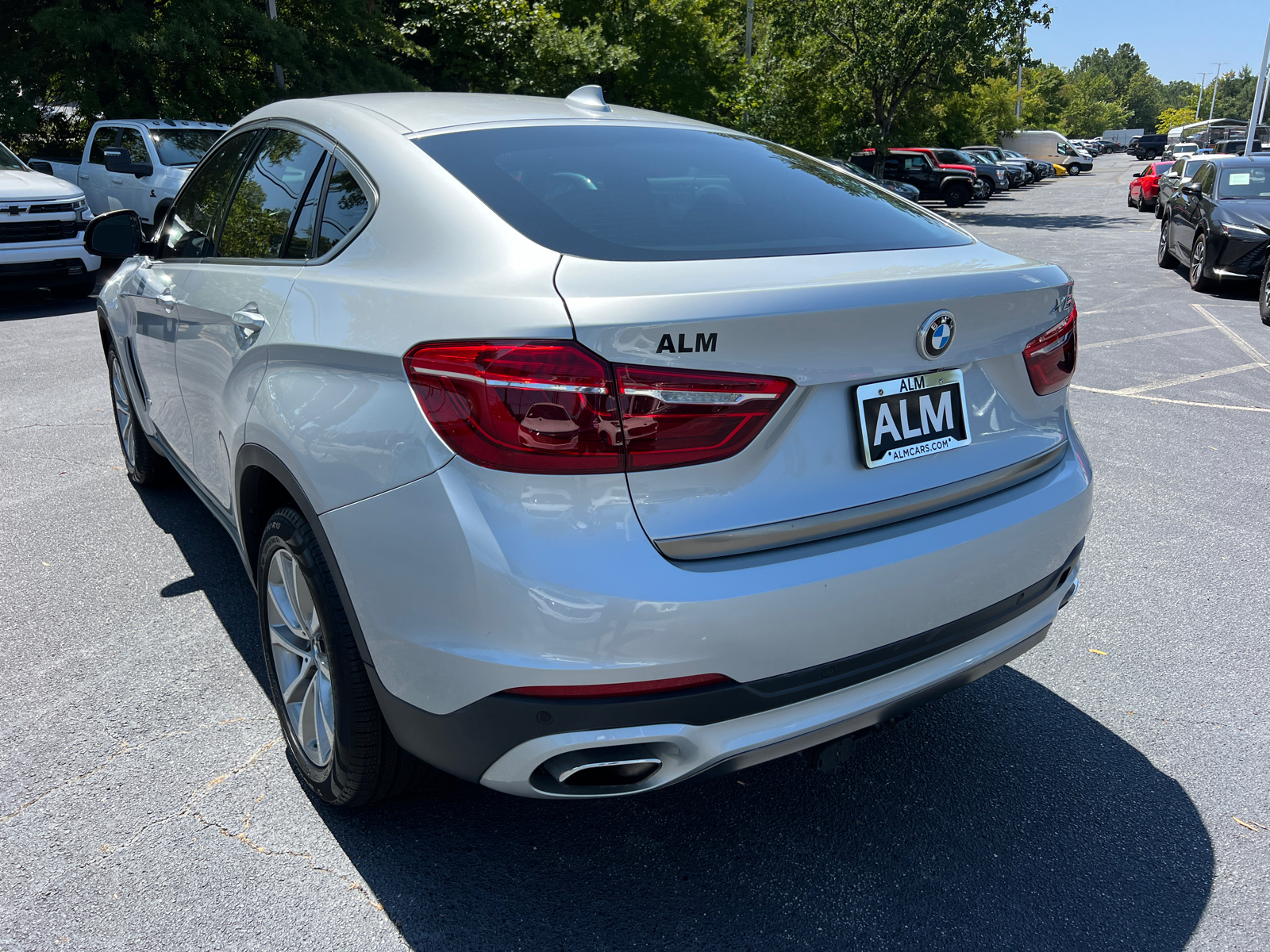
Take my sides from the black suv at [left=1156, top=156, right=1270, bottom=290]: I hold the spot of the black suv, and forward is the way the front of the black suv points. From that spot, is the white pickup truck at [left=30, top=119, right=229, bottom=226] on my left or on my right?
on my right

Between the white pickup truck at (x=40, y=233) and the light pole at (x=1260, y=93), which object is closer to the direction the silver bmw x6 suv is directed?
the white pickup truck

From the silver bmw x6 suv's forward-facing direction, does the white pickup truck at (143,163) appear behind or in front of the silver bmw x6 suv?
in front

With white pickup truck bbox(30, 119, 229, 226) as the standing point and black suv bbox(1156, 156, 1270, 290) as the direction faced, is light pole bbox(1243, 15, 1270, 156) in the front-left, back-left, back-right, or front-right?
front-left

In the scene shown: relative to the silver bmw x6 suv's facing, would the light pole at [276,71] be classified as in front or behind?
in front

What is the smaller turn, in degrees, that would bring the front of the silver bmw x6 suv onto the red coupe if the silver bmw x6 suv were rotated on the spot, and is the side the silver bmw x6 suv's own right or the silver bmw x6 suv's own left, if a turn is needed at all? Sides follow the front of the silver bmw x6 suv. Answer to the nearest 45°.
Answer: approximately 90° to the silver bmw x6 suv's own right

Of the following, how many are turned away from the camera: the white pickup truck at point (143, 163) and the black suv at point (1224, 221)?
0

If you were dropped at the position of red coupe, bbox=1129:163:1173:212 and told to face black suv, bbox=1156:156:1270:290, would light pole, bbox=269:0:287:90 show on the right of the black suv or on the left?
right

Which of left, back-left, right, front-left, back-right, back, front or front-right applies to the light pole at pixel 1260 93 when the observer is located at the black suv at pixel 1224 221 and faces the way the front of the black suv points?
back-left

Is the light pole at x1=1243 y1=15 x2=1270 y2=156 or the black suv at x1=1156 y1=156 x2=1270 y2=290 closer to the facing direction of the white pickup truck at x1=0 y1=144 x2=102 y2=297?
the black suv

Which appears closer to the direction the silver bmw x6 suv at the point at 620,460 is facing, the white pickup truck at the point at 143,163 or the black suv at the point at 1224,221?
the white pickup truck

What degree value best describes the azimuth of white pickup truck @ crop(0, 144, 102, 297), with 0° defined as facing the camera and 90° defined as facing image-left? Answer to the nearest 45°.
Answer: approximately 315°

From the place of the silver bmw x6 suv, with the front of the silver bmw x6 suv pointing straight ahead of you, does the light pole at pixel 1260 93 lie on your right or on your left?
on your right

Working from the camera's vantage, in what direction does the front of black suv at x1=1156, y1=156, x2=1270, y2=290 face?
facing the viewer and to the right of the viewer

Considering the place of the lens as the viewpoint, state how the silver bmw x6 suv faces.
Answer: facing away from the viewer and to the left of the viewer

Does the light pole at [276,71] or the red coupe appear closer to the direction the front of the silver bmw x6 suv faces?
the light pole
